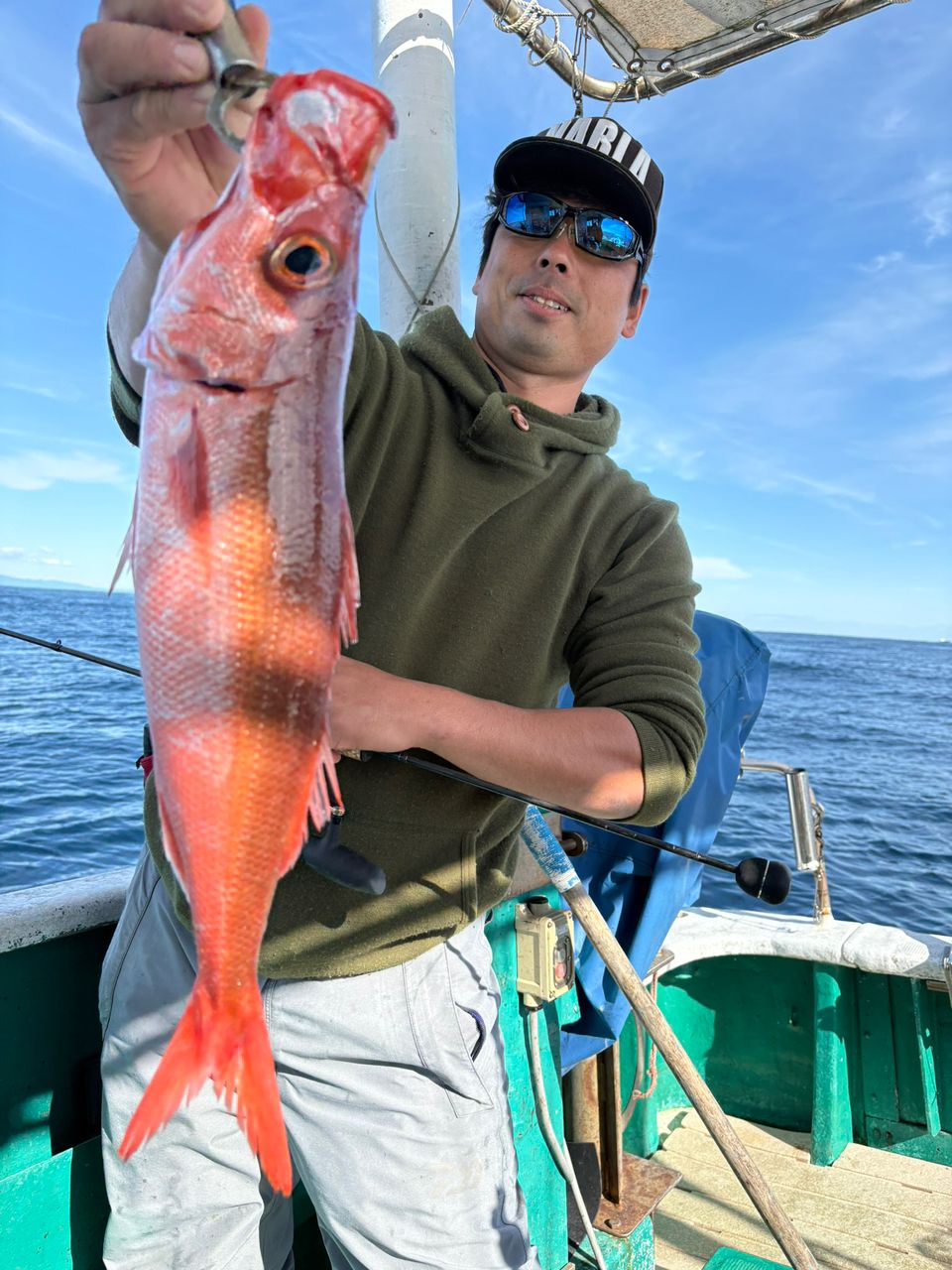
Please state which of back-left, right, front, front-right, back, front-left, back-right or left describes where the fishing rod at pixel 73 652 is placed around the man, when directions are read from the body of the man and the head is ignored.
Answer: back-right

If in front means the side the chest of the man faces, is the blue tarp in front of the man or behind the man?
behind

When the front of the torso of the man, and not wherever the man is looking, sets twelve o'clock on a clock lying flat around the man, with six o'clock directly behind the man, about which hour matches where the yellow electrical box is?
The yellow electrical box is roughly at 7 o'clock from the man.

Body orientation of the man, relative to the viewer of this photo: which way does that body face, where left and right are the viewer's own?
facing the viewer
